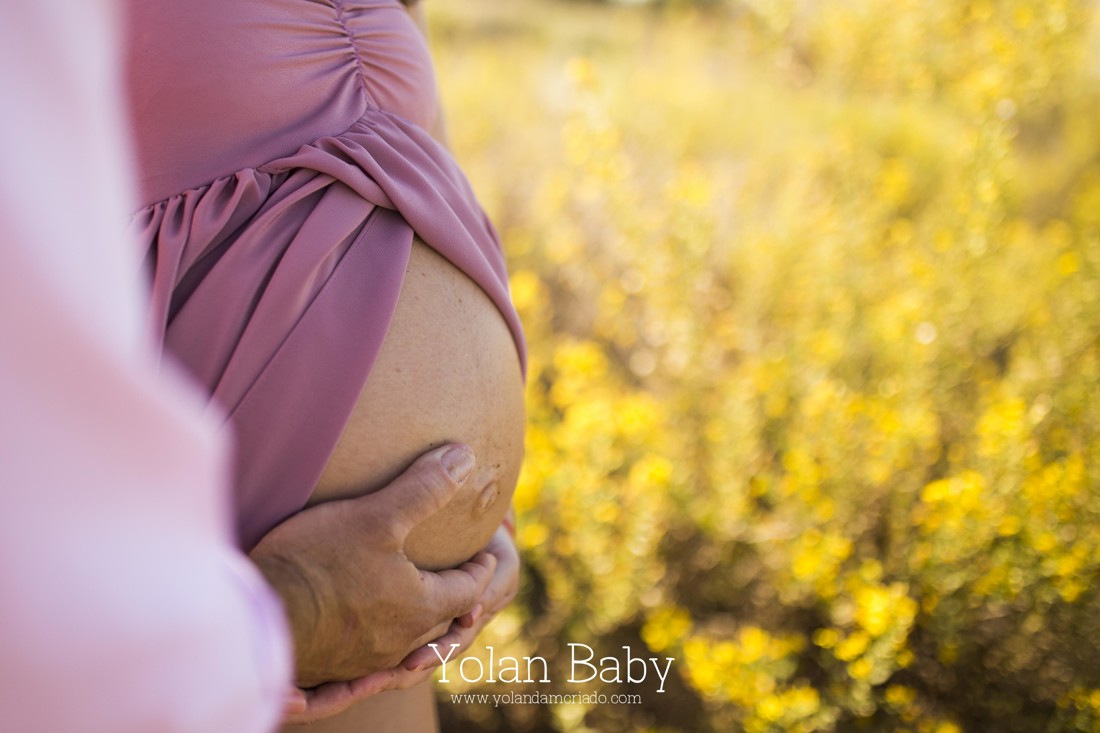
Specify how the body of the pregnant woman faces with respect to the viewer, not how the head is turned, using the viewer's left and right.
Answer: facing the viewer and to the right of the viewer
